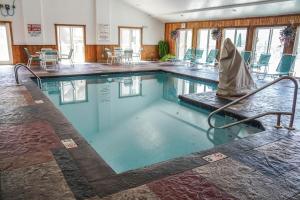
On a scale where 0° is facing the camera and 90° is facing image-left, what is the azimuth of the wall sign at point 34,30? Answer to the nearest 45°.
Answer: approximately 0°

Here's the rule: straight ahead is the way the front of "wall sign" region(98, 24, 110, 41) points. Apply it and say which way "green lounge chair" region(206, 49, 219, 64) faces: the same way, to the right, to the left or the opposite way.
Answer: to the right

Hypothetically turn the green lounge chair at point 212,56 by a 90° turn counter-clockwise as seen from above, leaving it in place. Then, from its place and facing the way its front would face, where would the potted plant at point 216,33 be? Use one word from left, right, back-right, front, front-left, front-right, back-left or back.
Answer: back-left

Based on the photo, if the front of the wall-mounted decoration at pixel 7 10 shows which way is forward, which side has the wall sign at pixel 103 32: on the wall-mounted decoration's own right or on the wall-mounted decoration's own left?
on the wall-mounted decoration's own left

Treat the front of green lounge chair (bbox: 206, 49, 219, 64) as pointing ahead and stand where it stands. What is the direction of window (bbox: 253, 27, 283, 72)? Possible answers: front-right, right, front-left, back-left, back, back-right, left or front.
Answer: back-left

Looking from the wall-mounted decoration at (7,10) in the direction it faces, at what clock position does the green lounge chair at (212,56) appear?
The green lounge chair is roughly at 10 o'clock from the wall-mounted decoration.
